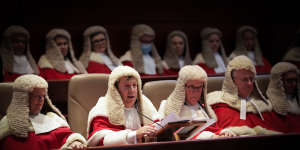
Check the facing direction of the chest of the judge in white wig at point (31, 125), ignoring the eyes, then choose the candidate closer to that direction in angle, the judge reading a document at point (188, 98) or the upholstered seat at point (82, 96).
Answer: the judge reading a document

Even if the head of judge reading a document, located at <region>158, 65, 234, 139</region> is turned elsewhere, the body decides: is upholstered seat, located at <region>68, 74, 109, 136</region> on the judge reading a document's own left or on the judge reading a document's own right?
on the judge reading a document's own right

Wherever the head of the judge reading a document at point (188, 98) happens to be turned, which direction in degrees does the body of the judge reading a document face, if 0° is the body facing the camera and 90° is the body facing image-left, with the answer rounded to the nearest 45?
approximately 315°

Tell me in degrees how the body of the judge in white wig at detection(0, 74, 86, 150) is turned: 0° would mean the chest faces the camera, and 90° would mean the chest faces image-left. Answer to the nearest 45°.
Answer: approximately 315°

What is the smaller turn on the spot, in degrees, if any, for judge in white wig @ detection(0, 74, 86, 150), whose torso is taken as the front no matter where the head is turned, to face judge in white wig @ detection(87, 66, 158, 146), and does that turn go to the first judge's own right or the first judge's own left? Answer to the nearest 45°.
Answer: approximately 45° to the first judge's own left

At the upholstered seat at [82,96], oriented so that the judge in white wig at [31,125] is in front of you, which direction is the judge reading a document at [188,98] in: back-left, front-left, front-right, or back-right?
back-left

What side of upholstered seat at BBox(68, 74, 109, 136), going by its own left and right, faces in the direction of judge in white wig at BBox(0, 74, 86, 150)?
right

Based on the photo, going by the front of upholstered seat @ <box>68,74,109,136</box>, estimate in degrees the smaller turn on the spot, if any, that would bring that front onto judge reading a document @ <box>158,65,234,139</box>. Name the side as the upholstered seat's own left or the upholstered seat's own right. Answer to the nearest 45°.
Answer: approximately 45° to the upholstered seat's own left

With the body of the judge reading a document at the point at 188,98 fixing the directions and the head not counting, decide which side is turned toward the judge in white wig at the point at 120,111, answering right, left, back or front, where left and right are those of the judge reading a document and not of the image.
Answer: right

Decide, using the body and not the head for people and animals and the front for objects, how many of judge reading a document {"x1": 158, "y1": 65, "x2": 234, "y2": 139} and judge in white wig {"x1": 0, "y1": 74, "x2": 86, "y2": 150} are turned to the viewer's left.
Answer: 0

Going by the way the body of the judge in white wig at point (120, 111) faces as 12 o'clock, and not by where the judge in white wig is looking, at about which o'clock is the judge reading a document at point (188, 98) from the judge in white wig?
The judge reading a document is roughly at 10 o'clock from the judge in white wig.

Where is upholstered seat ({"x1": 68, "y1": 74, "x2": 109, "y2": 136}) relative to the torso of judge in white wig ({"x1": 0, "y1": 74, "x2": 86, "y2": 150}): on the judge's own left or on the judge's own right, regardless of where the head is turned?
on the judge's own left
